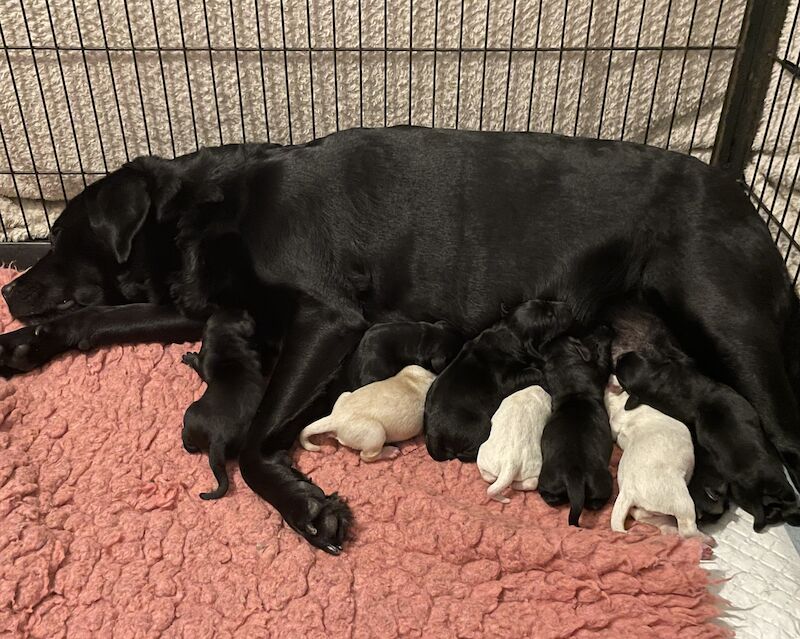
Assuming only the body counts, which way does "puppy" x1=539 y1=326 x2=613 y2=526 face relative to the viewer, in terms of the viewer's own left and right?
facing away from the viewer

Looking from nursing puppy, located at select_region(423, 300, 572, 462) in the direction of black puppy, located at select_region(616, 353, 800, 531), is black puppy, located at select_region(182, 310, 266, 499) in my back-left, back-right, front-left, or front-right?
back-right

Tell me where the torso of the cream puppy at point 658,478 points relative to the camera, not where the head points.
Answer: away from the camera

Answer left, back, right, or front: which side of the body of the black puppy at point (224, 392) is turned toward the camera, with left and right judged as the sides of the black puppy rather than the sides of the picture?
back

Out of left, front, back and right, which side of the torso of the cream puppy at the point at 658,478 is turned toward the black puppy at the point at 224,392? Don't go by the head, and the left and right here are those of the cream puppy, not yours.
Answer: left
